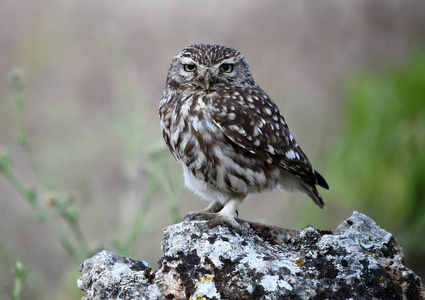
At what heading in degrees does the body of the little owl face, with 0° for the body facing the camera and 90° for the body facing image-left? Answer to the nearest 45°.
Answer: approximately 45°
